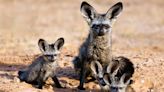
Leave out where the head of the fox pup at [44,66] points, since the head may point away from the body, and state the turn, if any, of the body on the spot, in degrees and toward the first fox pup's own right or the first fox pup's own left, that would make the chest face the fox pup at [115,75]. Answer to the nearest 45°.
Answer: approximately 45° to the first fox pup's own left
